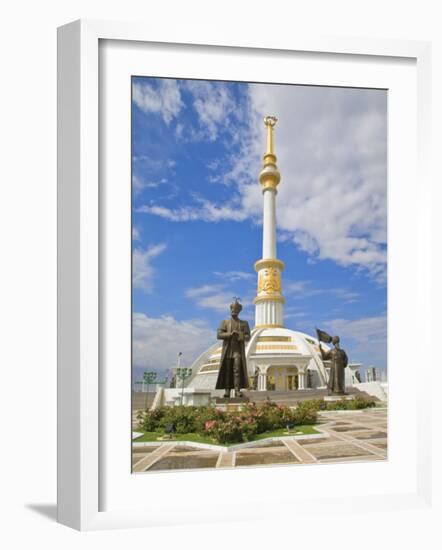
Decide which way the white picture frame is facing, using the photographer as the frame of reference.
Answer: facing the viewer and to the right of the viewer
